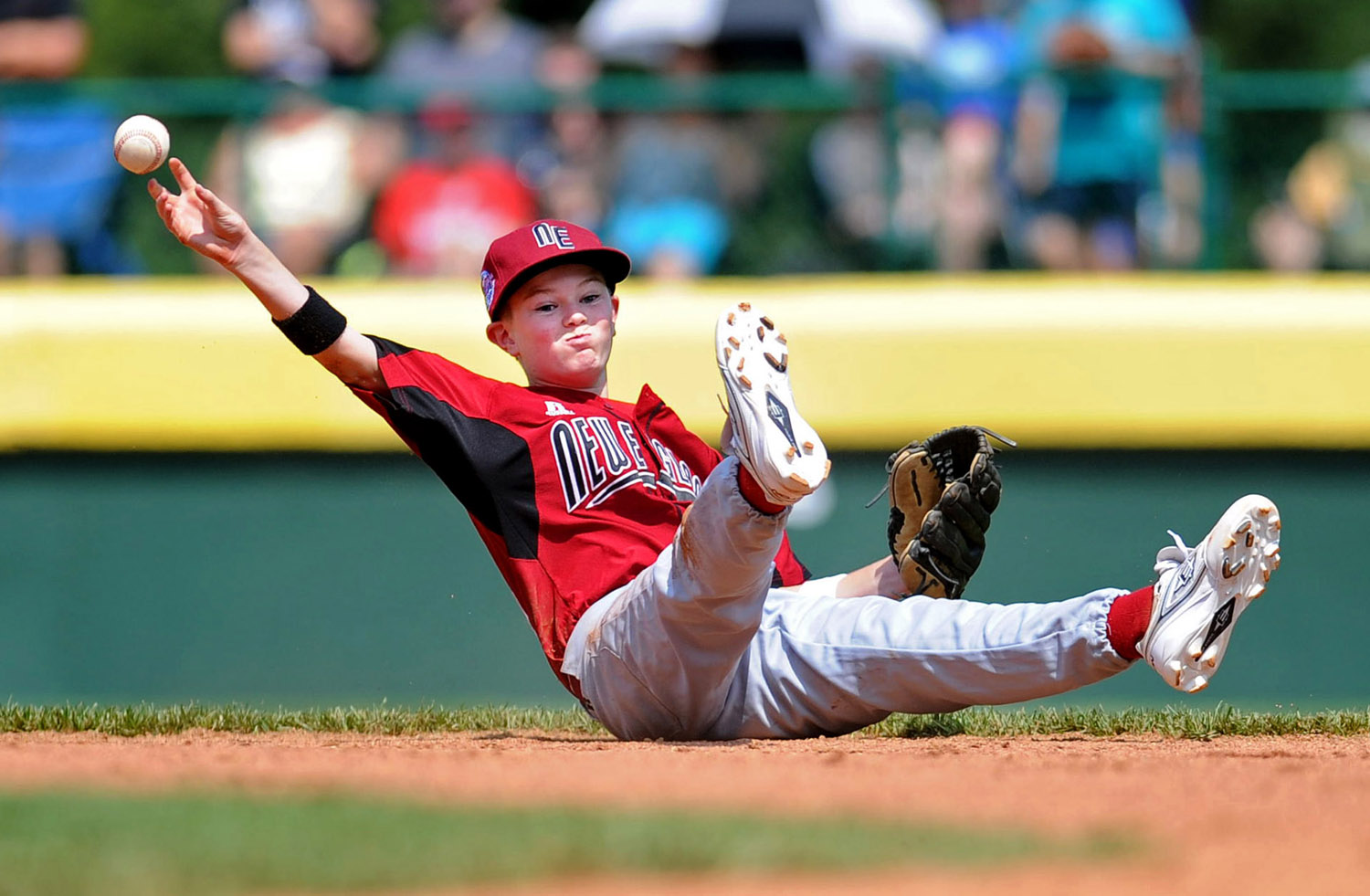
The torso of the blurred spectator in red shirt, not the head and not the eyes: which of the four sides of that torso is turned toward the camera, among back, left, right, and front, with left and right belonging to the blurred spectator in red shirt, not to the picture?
front

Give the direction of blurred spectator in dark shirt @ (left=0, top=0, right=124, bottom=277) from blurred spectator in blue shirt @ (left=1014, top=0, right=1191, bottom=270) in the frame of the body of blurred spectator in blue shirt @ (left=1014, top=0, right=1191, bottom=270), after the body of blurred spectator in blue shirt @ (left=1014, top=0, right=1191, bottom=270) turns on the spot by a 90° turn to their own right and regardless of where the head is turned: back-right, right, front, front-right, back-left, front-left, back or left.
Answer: front

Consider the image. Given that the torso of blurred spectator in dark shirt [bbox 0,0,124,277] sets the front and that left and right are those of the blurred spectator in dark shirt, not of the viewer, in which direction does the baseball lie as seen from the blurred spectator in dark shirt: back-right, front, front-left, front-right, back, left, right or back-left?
front

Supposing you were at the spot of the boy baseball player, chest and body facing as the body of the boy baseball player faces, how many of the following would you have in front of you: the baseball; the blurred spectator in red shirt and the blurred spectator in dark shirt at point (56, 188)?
0

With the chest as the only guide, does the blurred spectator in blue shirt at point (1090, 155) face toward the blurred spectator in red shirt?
no

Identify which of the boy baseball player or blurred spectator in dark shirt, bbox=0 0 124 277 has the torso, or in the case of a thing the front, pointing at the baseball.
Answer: the blurred spectator in dark shirt

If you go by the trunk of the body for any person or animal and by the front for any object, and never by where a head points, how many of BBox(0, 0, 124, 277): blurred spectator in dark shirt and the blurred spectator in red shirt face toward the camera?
2

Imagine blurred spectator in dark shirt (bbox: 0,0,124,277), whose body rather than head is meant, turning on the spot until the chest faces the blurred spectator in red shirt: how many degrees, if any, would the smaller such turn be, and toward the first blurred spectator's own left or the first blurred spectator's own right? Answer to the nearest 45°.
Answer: approximately 90° to the first blurred spectator's own left

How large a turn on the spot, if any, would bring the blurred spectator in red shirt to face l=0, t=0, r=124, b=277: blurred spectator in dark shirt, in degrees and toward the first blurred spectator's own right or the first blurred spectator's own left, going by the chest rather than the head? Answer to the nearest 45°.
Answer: approximately 90° to the first blurred spectator's own right

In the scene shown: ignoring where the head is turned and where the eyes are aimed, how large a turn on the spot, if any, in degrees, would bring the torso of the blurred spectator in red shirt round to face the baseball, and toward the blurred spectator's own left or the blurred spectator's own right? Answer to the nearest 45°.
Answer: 0° — they already face it

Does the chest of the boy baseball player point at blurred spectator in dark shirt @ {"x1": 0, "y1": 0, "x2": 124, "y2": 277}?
no

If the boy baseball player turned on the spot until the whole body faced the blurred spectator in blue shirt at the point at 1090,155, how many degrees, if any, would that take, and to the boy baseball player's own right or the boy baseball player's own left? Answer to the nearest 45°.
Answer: approximately 90° to the boy baseball player's own left

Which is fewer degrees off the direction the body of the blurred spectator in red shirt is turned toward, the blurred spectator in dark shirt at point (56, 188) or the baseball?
the baseball

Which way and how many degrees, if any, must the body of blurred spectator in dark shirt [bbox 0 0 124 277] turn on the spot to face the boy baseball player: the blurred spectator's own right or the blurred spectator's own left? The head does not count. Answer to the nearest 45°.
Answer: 0° — they already face them

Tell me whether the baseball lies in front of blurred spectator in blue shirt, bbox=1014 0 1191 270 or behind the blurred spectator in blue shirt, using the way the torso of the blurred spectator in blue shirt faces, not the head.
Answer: in front

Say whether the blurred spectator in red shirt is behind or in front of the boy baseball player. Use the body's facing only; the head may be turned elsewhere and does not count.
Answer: behind

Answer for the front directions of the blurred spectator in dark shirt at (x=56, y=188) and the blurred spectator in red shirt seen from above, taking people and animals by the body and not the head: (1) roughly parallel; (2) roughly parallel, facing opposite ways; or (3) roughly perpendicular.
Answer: roughly parallel

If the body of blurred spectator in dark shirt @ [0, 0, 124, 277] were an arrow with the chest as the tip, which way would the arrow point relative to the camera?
toward the camera
